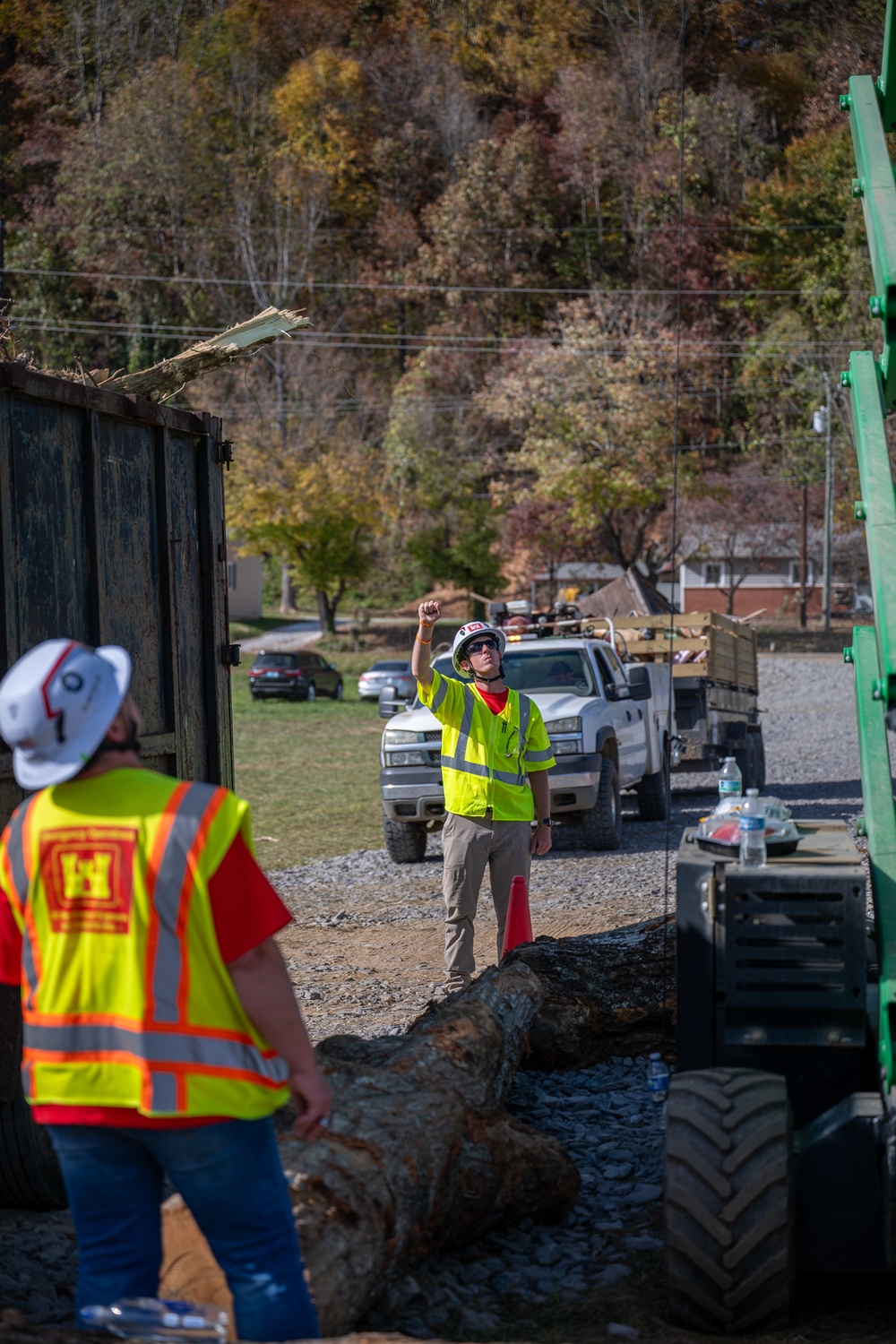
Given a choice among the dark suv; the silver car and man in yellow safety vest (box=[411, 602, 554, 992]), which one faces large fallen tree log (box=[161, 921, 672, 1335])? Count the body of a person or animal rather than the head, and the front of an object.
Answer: the man in yellow safety vest

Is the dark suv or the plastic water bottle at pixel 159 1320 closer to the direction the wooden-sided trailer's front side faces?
the plastic water bottle

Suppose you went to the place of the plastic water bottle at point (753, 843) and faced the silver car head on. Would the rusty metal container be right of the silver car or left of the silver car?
left

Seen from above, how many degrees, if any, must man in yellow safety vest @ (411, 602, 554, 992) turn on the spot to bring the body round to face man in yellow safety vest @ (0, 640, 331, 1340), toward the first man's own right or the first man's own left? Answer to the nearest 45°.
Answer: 0° — they already face them

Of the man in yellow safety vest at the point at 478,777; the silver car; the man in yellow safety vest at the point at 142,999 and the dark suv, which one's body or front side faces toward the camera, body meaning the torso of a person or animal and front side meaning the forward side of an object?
the man in yellow safety vest at the point at 478,777

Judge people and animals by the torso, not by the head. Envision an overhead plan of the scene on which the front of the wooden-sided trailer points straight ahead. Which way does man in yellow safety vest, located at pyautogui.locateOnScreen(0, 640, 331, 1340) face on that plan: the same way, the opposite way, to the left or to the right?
the opposite way

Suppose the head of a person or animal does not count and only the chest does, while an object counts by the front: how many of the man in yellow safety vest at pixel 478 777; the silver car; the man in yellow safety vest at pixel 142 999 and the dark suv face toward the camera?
1

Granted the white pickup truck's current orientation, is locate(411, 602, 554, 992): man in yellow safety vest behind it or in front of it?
in front

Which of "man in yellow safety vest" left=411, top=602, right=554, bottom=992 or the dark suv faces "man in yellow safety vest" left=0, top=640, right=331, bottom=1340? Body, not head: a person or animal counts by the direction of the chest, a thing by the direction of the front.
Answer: "man in yellow safety vest" left=411, top=602, right=554, bottom=992

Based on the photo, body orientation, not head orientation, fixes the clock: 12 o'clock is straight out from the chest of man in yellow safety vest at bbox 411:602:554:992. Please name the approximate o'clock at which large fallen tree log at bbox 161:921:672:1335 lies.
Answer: The large fallen tree log is roughly at 12 o'clock from the man in yellow safety vest.

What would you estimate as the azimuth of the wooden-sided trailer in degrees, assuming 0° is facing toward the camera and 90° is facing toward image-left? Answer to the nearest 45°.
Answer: approximately 45°

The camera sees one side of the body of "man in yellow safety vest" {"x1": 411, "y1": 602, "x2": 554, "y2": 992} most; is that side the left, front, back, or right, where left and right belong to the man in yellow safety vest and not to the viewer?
front

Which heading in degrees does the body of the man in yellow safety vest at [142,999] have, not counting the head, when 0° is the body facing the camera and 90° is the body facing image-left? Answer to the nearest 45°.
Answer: approximately 225°

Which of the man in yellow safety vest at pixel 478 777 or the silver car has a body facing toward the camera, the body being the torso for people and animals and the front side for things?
the man in yellow safety vest
